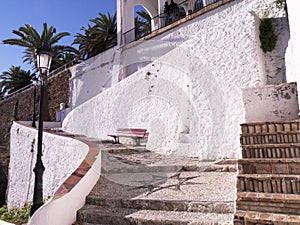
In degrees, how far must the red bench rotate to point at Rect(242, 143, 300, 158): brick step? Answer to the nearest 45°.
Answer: approximately 45° to its left

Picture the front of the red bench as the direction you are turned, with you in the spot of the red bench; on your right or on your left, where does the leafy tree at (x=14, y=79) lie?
on your right

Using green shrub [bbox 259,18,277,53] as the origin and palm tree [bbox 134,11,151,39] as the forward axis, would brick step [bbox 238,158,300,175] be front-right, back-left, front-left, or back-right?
back-left

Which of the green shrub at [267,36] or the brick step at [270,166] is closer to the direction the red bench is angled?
the brick step

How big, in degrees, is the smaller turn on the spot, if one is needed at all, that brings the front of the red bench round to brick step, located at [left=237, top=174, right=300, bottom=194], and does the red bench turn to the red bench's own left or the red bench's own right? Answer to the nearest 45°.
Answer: approximately 45° to the red bench's own left

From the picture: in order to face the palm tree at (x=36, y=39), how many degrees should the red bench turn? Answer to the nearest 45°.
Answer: approximately 90° to its right

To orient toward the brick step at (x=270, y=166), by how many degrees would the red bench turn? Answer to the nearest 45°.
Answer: approximately 45° to its left

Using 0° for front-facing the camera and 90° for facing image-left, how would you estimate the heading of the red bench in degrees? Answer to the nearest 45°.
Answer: approximately 45°
